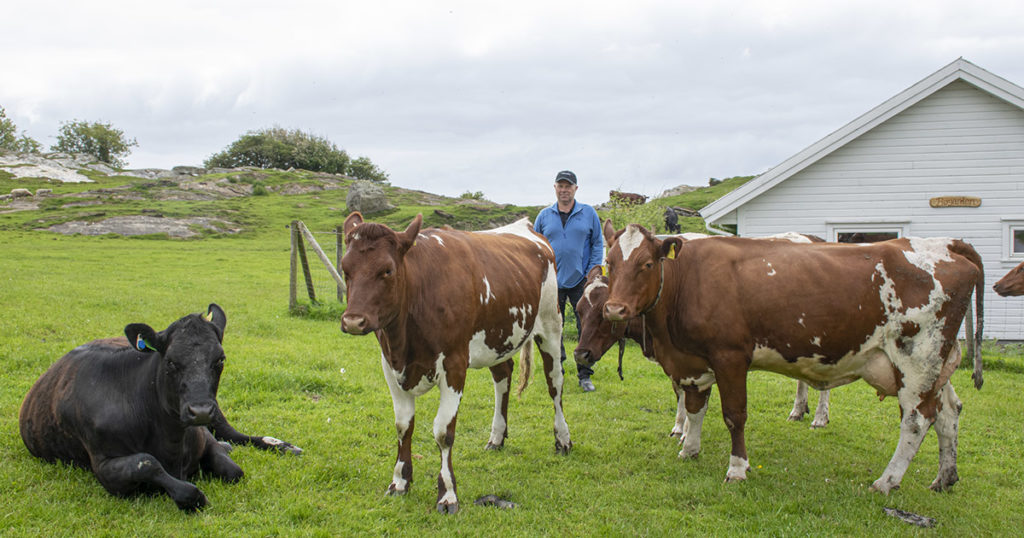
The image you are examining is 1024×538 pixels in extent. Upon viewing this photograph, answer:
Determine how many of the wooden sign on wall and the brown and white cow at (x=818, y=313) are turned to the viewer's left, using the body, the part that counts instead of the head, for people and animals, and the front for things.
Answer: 1

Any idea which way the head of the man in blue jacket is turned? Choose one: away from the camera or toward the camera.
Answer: toward the camera

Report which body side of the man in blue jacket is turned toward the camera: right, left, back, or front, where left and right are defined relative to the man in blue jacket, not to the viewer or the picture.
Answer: front

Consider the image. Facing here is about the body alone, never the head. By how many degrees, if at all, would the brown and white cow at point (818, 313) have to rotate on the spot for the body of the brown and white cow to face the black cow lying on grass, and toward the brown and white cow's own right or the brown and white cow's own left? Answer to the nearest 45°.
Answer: approximately 45° to the brown and white cow's own left

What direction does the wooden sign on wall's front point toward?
toward the camera

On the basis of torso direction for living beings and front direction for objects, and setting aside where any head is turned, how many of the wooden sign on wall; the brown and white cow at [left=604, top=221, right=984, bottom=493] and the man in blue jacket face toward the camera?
2

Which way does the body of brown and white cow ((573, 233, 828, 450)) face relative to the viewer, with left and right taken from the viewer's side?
facing the viewer and to the left of the viewer

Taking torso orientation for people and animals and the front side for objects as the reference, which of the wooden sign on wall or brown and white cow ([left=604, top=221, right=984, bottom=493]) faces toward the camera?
the wooden sign on wall

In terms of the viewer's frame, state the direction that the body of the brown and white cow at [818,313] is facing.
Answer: to the viewer's left

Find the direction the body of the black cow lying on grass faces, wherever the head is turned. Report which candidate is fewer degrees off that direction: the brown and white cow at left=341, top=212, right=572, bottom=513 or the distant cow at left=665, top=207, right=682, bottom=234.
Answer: the brown and white cow

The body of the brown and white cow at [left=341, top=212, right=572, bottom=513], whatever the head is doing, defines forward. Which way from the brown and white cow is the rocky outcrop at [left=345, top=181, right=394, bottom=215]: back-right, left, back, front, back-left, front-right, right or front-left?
back-right

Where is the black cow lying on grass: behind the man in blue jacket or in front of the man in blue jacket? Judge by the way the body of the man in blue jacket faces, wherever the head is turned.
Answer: in front

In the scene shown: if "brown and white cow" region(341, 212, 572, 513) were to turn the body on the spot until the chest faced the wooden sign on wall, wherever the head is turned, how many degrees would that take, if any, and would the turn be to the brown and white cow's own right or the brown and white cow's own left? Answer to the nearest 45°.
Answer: approximately 180°

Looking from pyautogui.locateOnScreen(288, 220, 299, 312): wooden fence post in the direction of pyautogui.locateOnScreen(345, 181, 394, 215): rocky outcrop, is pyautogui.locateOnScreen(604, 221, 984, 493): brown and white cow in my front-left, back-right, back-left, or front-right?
back-right

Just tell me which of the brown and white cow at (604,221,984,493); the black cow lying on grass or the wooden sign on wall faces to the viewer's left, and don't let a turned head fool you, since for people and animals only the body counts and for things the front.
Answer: the brown and white cow

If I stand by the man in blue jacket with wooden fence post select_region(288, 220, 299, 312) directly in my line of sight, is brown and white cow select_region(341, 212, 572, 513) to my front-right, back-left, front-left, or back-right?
back-left

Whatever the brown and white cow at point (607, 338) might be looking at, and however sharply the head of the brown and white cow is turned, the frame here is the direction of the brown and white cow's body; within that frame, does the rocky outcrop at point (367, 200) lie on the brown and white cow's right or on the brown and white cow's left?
on the brown and white cow's right
